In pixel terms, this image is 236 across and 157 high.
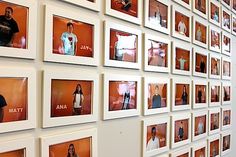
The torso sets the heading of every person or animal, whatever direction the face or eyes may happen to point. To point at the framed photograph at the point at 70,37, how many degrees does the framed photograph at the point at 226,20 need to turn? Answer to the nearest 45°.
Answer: approximately 45° to its right

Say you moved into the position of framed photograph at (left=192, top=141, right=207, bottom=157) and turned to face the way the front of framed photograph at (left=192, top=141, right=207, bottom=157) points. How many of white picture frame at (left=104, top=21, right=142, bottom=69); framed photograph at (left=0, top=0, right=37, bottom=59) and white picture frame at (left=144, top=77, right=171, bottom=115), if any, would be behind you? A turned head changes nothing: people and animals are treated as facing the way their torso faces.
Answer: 0

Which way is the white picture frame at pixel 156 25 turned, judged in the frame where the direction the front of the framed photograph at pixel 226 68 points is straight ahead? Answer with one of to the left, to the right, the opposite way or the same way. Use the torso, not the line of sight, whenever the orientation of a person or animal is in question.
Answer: the same way

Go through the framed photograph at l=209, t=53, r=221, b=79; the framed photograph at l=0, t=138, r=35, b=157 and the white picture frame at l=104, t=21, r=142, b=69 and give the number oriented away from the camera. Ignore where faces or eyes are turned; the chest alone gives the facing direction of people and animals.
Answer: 0

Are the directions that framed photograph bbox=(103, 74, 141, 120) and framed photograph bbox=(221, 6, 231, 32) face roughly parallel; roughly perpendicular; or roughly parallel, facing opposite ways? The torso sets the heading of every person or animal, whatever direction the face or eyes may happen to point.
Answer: roughly parallel

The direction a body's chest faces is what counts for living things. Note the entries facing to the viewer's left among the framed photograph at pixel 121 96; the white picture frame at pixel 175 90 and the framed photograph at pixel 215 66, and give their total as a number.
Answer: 0

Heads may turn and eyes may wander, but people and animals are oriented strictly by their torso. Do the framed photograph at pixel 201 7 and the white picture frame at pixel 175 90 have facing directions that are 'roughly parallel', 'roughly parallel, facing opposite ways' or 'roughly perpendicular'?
roughly parallel

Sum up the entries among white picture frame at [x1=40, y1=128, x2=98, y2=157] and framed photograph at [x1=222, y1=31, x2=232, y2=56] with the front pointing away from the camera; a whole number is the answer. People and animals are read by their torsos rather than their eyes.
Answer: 0

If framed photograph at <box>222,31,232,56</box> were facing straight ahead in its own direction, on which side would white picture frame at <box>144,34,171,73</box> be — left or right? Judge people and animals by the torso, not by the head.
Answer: on its right

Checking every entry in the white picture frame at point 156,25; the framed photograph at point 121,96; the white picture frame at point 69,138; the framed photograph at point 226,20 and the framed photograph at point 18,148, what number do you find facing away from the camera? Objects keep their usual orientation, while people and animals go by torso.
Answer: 0

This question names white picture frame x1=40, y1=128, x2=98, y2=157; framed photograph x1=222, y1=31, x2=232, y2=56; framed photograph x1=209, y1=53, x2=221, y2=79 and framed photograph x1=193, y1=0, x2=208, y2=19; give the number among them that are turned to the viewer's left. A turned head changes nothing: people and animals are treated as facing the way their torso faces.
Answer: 0

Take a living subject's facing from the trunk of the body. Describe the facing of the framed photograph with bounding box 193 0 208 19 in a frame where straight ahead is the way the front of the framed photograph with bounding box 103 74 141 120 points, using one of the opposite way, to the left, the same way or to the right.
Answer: the same way
